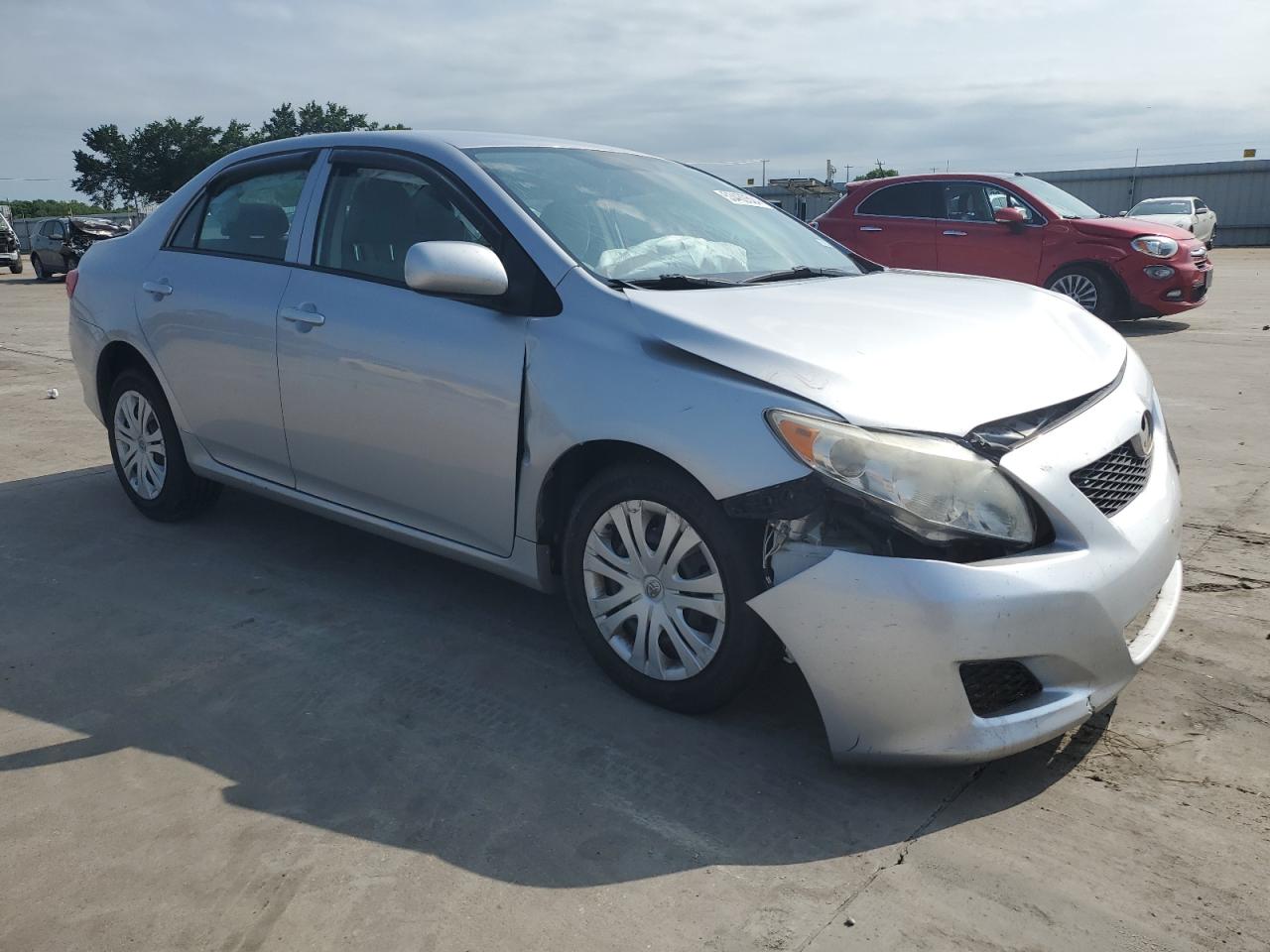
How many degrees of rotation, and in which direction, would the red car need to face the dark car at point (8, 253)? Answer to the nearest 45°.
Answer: approximately 180°

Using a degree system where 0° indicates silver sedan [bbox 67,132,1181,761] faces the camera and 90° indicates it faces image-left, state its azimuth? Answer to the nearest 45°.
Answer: approximately 315°

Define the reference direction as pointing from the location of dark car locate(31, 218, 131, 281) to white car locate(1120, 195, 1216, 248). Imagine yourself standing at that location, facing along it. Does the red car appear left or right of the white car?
right

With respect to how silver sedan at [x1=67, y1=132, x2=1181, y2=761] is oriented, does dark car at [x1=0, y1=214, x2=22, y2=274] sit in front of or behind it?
behind

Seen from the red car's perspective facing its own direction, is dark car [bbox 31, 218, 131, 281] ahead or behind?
behind

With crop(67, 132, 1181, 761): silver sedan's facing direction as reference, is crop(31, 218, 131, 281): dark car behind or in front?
behind

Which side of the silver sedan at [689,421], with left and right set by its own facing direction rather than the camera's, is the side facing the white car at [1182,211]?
left

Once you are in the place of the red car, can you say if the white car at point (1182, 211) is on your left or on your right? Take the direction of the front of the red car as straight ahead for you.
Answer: on your left

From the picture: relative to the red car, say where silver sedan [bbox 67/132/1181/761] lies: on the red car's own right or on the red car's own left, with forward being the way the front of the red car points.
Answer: on the red car's own right

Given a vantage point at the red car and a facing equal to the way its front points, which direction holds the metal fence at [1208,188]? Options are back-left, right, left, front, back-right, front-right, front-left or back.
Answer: back-left

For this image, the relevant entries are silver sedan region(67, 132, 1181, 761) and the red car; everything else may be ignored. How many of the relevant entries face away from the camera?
0
